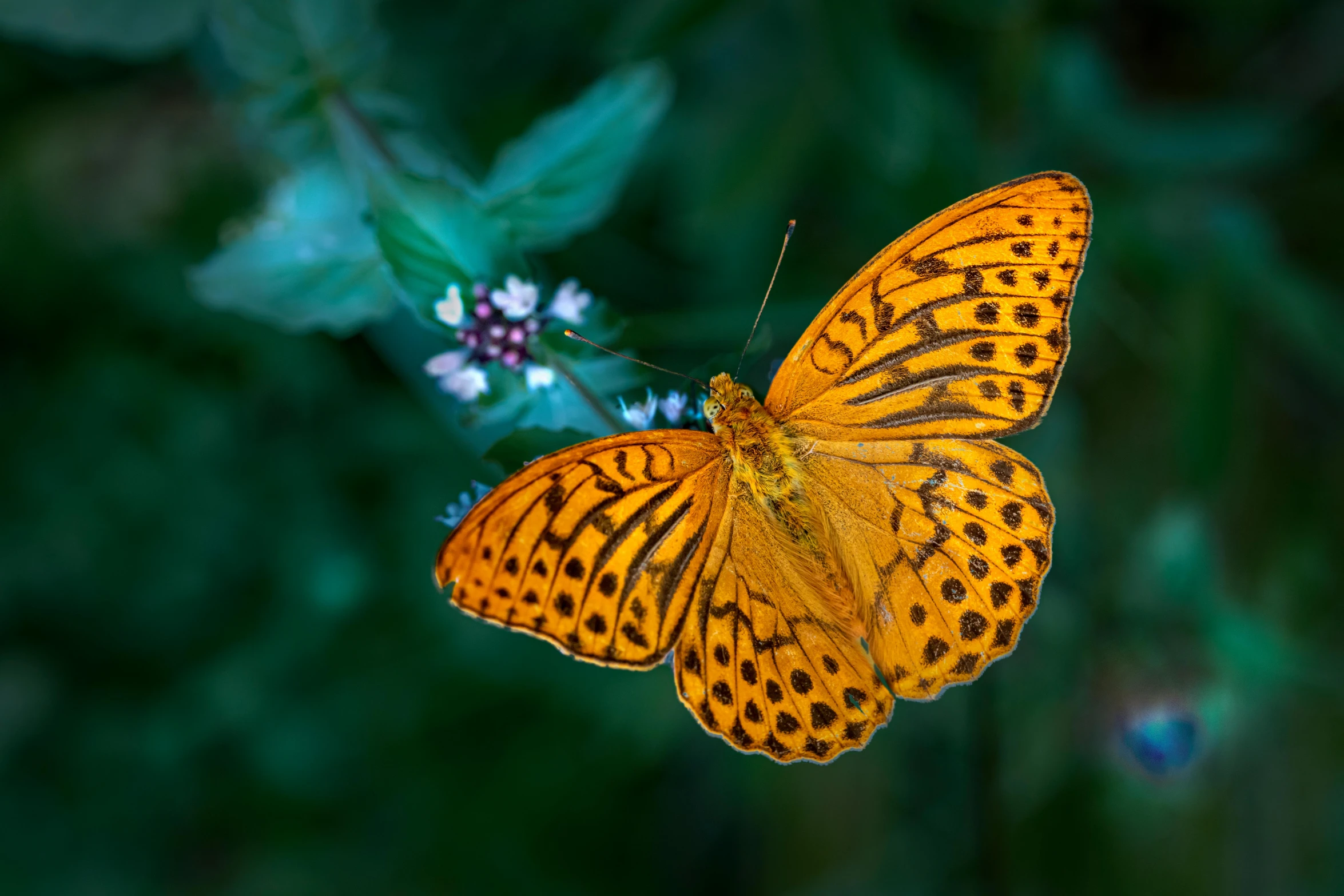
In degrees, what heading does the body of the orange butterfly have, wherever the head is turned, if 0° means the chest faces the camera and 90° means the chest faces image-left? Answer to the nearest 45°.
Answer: approximately 135°
